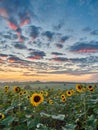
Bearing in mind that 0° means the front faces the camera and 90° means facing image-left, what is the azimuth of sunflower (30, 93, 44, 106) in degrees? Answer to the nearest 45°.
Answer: approximately 0°
